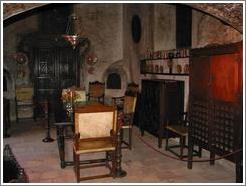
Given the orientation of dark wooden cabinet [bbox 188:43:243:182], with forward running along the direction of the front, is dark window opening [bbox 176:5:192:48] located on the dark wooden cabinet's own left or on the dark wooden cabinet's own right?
on the dark wooden cabinet's own right

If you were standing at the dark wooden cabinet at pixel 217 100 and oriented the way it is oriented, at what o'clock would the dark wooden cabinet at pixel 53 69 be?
the dark wooden cabinet at pixel 53 69 is roughly at 3 o'clock from the dark wooden cabinet at pixel 217 100.

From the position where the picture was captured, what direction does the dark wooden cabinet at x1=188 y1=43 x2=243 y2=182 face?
facing the viewer and to the left of the viewer

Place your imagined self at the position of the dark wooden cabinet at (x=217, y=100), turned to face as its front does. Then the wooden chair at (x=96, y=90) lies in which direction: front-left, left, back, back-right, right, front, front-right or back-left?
right
